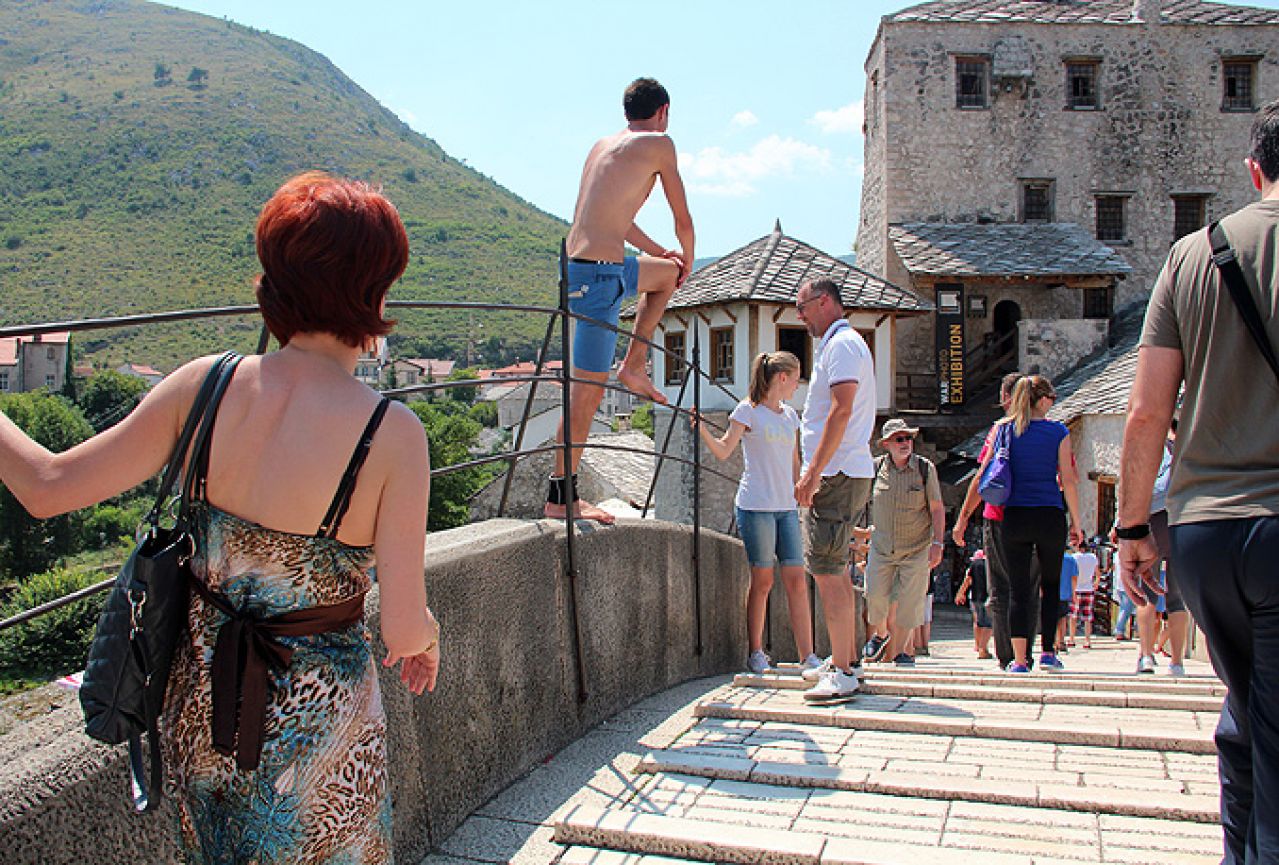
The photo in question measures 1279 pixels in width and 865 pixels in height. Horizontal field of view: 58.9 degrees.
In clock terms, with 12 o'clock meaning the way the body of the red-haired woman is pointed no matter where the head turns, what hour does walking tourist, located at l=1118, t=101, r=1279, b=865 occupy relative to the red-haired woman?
The walking tourist is roughly at 3 o'clock from the red-haired woman.

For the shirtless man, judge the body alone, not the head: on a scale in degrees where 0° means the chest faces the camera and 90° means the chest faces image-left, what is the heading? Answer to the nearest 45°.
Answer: approximately 225°

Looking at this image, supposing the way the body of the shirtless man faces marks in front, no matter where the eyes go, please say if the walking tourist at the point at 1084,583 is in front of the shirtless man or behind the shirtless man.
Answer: in front

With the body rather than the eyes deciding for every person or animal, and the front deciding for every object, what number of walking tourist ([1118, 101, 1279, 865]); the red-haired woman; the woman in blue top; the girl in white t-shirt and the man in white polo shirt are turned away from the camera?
3

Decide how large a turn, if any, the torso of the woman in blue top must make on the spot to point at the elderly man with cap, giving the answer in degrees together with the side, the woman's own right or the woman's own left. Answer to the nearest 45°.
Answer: approximately 45° to the woman's own left

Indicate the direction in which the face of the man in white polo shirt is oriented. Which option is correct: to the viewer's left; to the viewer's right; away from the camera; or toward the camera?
to the viewer's left

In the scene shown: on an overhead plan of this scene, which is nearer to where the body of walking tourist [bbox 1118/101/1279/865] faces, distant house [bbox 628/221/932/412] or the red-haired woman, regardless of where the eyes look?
the distant house

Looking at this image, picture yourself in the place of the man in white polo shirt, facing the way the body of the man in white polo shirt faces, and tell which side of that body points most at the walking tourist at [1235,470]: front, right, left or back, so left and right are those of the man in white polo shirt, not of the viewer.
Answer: left

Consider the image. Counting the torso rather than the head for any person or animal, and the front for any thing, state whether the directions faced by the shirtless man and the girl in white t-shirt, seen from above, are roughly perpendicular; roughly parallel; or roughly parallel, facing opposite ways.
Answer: roughly perpendicular

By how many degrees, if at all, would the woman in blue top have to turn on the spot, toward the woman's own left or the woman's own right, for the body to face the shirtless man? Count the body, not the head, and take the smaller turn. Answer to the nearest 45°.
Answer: approximately 135° to the woman's own left

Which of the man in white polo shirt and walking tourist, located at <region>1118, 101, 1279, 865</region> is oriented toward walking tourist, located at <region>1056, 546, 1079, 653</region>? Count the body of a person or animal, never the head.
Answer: walking tourist, located at <region>1118, 101, 1279, 865</region>

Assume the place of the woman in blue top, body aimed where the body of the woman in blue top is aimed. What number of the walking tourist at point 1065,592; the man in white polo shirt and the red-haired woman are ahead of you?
1

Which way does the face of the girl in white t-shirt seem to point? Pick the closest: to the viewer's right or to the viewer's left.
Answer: to the viewer's right

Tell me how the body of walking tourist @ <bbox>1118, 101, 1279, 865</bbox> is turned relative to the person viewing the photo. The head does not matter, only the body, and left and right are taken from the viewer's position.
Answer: facing away from the viewer
